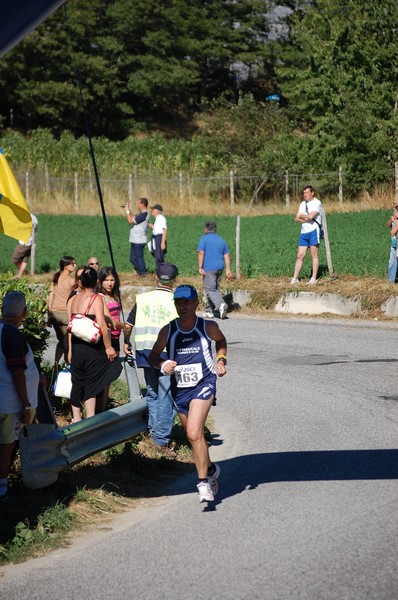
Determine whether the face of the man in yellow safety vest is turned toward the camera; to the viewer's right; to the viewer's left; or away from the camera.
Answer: away from the camera

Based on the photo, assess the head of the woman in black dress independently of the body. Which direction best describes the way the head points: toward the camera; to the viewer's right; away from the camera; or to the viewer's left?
away from the camera

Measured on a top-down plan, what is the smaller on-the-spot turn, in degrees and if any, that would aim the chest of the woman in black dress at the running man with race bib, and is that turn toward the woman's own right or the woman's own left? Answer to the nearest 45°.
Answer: approximately 135° to the woman's own right

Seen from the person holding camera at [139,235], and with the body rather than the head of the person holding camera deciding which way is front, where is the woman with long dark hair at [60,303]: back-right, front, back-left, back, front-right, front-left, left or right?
left

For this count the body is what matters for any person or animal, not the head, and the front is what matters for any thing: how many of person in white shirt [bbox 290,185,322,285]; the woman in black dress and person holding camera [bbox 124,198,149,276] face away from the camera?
1

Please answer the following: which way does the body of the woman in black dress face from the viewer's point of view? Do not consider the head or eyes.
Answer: away from the camera

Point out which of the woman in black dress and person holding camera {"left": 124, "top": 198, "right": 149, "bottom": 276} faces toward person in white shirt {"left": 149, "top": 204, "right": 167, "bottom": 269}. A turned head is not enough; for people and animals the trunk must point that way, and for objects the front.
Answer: the woman in black dress

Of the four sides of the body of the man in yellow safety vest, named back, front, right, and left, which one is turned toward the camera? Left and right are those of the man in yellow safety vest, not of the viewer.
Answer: back

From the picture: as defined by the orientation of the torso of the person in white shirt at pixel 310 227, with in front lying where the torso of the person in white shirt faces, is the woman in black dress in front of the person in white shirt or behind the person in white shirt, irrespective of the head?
in front

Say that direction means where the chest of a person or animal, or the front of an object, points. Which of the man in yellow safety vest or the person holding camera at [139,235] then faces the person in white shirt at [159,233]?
the man in yellow safety vest

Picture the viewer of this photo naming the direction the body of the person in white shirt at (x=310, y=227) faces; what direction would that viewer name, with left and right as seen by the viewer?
facing the viewer and to the left of the viewer
